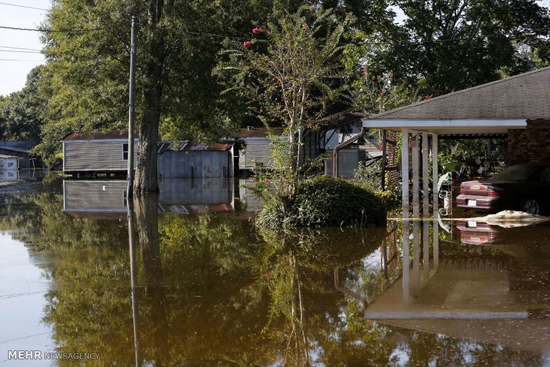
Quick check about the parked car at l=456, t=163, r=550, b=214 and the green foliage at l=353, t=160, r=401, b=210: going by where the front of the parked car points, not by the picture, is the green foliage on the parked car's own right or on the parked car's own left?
on the parked car's own left

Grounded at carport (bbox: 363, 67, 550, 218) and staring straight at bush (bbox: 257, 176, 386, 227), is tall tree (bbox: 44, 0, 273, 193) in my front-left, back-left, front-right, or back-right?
front-right

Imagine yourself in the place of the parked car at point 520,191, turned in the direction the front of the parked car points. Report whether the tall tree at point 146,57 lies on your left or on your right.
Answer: on your left

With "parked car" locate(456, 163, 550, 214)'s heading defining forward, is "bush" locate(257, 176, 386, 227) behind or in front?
behind

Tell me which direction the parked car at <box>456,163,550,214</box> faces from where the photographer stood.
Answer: facing away from the viewer and to the right of the viewer
